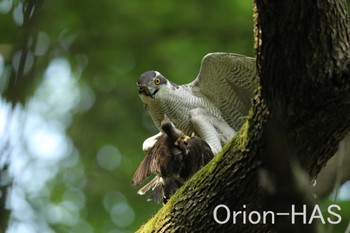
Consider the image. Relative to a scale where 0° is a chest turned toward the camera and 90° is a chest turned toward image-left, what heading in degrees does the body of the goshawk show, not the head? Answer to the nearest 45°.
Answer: approximately 45°
